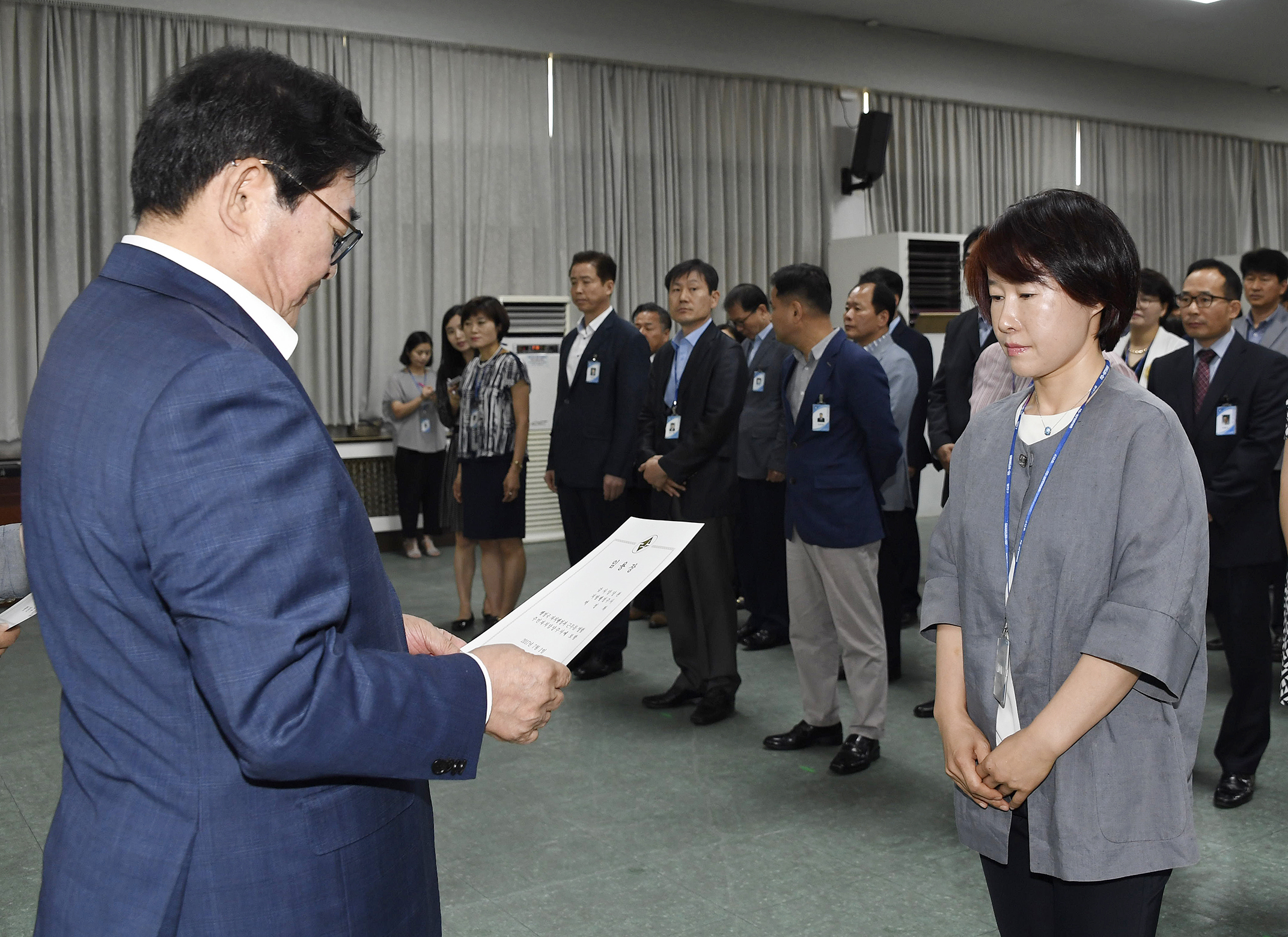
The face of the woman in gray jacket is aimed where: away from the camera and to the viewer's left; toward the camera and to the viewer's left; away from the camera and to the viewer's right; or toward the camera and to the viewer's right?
toward the camera and to the viewer's left

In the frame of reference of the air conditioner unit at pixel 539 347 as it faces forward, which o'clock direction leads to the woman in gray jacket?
The woman in gray jacket is roughly at 12 o'clock from the air conditioner unit.

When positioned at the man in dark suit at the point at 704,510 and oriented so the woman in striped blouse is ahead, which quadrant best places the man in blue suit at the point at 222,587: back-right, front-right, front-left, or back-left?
back-left

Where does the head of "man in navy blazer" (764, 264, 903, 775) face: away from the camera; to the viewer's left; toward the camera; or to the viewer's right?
to the viewer's left

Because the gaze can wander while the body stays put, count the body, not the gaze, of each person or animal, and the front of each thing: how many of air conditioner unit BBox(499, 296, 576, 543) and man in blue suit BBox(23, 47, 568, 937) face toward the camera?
1

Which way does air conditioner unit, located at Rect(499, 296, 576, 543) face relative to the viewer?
toward the camera

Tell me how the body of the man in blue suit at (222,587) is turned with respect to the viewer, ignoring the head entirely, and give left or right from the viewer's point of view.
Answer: facing away from the viewer and to the right of the viewer

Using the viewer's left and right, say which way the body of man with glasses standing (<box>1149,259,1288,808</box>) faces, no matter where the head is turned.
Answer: facing the viewer and to the left of the viewer

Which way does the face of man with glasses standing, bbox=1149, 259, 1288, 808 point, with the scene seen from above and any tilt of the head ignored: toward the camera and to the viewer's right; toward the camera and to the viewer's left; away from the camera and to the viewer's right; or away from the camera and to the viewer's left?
toward the camera and to the viewer's left
